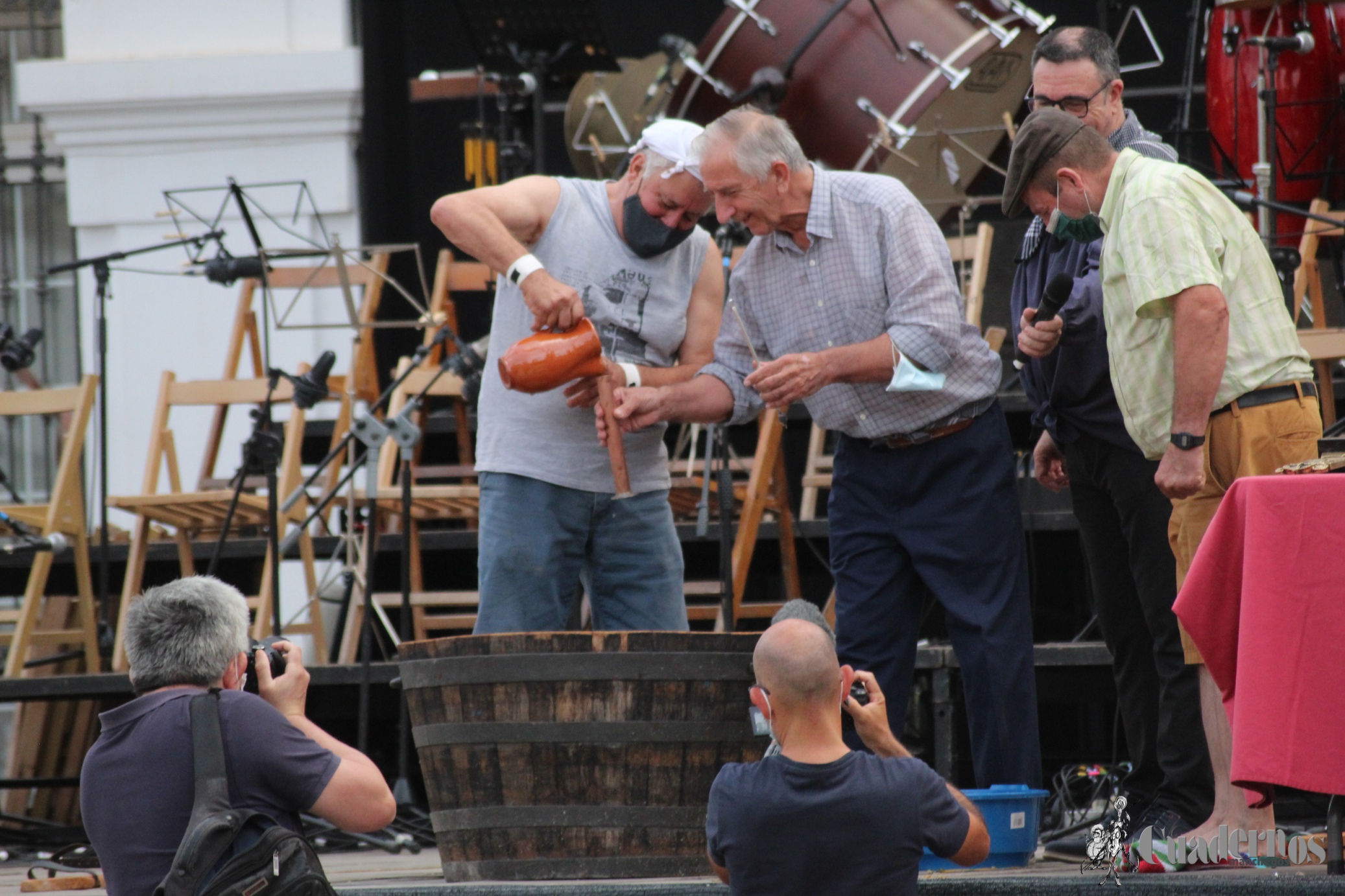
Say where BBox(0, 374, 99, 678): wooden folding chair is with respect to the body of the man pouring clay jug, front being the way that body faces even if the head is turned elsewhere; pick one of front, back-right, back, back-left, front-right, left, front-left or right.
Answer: back-right

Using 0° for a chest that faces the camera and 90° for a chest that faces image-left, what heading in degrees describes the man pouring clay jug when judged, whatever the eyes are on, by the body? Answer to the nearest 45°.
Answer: approximately 0°

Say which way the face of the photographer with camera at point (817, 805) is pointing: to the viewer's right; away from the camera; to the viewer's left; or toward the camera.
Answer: away from the camera

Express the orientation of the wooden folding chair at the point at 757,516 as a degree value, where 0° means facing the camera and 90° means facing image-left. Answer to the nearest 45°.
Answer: approximately 45°

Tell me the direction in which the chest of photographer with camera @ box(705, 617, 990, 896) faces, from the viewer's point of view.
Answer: away from the camera

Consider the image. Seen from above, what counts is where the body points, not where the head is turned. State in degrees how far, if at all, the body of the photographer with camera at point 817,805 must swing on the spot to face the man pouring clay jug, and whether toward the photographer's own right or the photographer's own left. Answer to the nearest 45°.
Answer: approximately 45° to the photographer's own left

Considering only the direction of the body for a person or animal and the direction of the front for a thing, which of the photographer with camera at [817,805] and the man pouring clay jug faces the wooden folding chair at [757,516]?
the photographer with camera

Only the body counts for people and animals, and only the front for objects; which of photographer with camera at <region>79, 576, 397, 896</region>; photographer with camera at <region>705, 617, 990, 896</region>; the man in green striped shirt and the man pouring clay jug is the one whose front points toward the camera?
the man pouring clay jug

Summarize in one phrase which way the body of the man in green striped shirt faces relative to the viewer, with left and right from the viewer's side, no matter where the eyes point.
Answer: facing to the left of the viewer

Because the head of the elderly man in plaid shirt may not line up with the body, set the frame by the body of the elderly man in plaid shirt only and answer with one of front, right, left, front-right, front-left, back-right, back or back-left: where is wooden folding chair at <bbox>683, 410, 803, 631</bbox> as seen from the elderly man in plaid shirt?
back-right

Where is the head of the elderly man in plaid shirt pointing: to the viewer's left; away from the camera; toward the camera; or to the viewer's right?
to the viewer's left

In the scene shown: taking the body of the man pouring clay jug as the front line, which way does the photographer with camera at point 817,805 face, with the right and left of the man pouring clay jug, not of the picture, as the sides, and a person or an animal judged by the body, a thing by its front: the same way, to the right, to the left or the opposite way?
the opposite way
